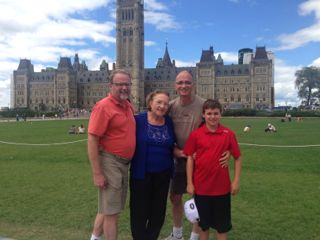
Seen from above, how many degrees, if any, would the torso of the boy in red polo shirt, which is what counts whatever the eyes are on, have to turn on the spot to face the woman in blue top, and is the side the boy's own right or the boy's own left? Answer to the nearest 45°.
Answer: approximately 90° to the boy's own right

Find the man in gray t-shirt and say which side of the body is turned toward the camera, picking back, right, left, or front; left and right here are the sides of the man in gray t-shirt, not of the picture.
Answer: front

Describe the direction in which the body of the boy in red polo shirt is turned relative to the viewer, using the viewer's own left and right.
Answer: facing the viewer

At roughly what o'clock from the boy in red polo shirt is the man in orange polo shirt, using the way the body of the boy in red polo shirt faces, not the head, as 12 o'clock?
The man in orange polo shirt is roughly at 3 o'clock from the boy in red polo shirt.

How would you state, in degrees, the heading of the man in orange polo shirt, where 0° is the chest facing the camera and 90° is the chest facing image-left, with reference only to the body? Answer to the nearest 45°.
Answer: approximately 315°

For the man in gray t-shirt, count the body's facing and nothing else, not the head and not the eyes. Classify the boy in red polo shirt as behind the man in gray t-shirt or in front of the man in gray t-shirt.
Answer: in front

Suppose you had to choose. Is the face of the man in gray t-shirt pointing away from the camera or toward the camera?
toward the camera

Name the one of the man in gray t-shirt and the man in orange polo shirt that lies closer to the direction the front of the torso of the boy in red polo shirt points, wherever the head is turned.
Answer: the man in orange polo shirt

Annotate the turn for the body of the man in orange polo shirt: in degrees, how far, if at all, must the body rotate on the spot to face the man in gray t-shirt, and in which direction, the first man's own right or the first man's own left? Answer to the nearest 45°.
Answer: approximately 90° to the first man's own left

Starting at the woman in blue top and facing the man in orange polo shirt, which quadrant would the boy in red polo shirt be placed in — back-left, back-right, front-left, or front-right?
back-left

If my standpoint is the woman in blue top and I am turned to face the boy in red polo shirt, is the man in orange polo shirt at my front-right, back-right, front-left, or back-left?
back-right

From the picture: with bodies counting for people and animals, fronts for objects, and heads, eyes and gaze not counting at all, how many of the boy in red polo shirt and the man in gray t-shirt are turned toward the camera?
2
